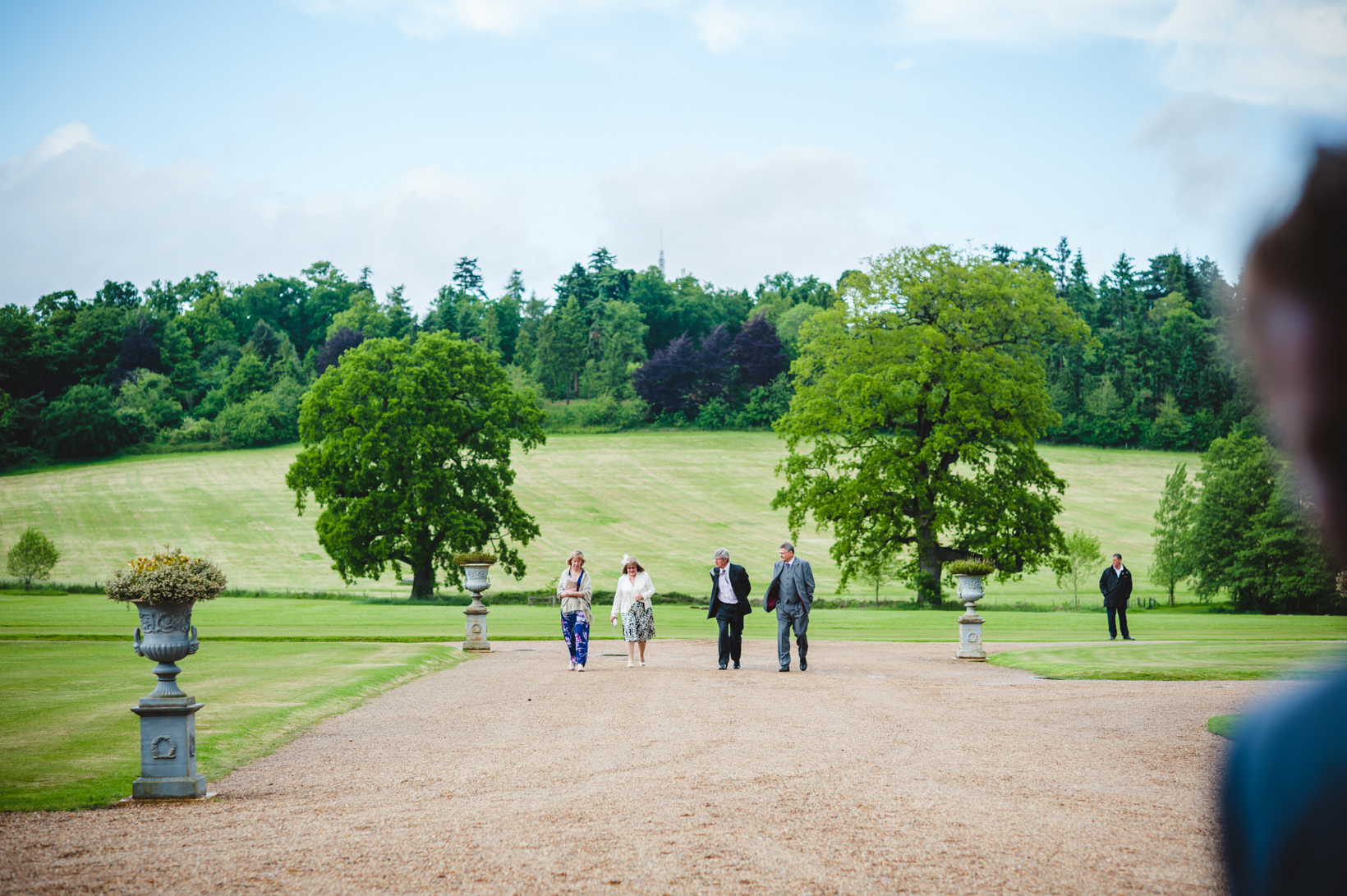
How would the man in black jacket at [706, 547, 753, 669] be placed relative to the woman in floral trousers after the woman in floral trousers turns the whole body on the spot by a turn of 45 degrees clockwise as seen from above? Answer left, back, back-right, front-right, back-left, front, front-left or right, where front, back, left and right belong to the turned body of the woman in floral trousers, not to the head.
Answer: back-left

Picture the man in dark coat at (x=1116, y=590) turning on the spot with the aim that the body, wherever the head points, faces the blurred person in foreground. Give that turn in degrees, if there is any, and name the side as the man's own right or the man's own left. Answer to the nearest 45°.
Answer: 0° — they already face them

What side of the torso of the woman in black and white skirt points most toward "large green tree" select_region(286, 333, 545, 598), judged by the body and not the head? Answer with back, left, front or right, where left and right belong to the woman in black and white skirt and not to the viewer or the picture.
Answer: back

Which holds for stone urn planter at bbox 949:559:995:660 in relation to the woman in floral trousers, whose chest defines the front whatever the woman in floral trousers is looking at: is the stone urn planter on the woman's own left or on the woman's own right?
on the woman's own left

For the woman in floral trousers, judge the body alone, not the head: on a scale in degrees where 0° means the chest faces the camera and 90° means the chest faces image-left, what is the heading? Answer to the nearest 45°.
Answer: approximately 0°

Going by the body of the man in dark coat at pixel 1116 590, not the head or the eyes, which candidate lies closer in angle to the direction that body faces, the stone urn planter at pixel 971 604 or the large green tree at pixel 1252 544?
the stone urn planter

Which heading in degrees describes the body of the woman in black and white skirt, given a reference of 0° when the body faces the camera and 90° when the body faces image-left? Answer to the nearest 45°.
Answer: approximately 0°

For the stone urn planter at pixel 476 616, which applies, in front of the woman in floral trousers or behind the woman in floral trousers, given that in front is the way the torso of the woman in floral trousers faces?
behind

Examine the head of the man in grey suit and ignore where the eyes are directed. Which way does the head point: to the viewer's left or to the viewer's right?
to the viewer's left
